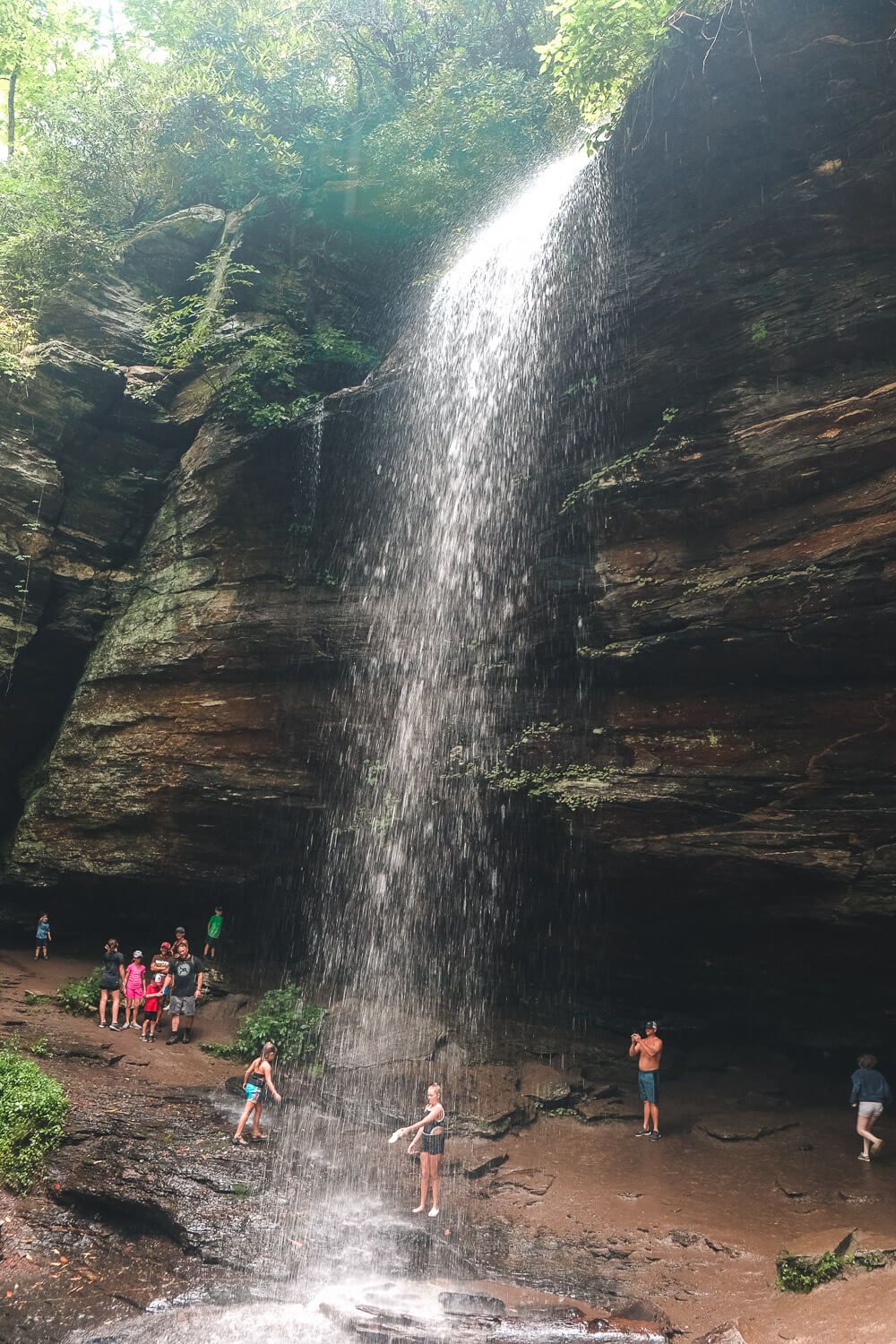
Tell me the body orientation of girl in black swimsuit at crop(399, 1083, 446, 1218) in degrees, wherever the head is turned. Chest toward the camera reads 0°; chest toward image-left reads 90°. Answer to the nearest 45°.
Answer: approximately 45°

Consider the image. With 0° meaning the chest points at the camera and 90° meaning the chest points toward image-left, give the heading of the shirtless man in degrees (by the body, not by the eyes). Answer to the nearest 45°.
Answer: approximately 45°

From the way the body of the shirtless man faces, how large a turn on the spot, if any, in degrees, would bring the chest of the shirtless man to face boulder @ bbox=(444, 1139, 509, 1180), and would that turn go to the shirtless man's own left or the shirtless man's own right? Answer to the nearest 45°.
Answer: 0° — they already face it

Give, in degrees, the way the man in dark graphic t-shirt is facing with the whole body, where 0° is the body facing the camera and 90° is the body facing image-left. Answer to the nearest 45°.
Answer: approximately 0°

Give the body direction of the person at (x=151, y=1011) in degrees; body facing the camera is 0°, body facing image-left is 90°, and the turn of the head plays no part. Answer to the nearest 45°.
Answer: approximately 315°

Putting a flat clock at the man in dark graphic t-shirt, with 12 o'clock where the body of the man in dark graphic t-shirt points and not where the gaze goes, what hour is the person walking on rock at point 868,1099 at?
The person walking on rock is roughly at 10 o'clock from the man in dark graphic t-shirt.

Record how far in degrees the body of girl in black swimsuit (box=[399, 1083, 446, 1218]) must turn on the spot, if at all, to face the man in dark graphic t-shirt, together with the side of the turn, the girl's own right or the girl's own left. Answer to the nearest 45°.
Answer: approximately 90° to the girl's own right

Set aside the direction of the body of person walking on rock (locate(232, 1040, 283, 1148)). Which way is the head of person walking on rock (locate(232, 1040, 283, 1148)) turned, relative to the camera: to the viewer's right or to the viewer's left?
to the viewer's right
